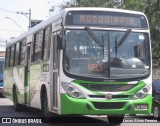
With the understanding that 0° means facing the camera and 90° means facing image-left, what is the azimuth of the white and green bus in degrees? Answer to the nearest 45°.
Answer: approximately 315°
